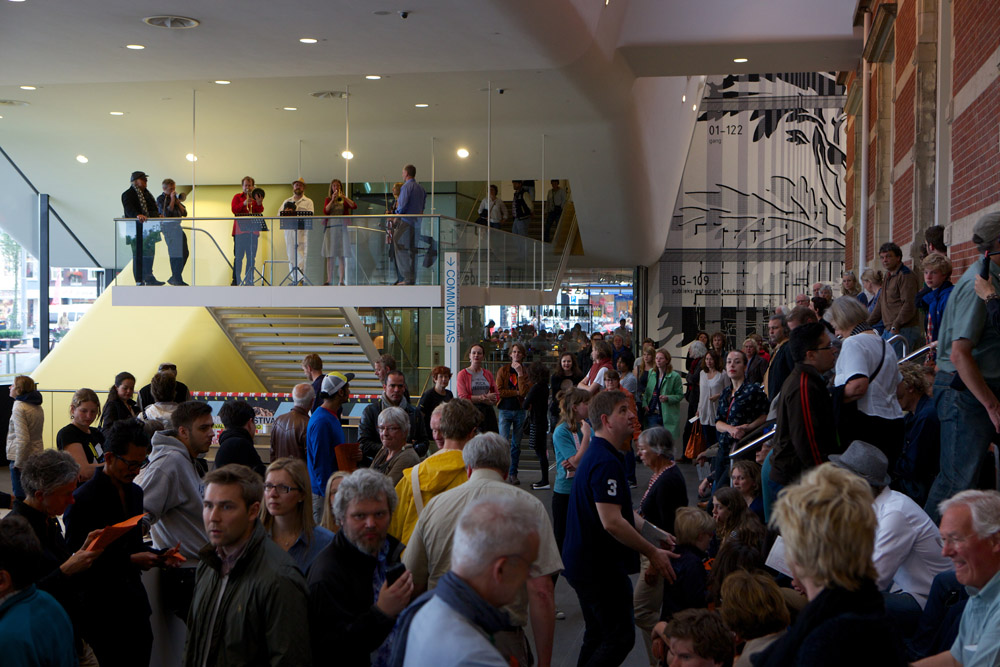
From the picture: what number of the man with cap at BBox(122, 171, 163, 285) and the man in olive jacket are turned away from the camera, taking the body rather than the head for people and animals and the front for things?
0

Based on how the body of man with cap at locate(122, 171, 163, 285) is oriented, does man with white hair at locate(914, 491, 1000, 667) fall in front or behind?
in front

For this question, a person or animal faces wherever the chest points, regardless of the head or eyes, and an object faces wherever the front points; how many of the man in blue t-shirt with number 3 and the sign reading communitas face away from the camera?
0

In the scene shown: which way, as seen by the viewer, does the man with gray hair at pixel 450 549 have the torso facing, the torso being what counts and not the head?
away from the camera

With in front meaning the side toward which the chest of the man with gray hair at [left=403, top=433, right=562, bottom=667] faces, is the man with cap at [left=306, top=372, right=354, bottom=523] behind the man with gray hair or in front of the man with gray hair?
in front

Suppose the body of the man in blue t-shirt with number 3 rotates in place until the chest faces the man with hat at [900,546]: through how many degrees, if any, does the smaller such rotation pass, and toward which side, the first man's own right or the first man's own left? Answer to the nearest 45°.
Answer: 0° — they already face them

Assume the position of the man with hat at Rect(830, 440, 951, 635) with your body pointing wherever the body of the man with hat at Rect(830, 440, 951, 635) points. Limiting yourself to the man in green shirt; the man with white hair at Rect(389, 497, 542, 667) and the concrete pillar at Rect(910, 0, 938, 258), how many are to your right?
2

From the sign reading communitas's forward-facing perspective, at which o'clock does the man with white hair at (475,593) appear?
The man with white hair is roughly at 12 o'clock from the sign reading communitas.

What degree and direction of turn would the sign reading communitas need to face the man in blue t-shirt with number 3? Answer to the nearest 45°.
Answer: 0° — it already faces them

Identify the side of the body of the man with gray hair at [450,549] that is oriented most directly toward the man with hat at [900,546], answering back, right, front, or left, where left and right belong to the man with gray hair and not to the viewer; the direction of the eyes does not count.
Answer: right

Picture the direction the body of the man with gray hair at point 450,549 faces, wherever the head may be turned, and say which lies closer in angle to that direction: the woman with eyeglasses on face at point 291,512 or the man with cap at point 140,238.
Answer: the man with cap
